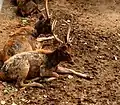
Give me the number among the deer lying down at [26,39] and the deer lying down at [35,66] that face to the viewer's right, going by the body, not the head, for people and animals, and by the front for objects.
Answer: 2

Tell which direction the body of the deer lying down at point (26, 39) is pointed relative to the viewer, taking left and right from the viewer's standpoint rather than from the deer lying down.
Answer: facing to the right of the viewer

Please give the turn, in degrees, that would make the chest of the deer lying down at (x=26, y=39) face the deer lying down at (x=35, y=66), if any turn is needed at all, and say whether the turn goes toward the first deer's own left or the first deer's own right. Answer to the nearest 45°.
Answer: approximately 90° to the first deer's own right

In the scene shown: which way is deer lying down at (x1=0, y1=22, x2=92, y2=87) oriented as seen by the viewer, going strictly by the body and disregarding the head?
to the viewer's right

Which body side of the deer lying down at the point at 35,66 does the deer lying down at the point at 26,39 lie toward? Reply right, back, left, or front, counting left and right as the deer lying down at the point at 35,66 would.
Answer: left

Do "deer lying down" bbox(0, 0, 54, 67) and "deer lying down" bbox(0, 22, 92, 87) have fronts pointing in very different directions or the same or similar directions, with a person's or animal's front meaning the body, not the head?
same or similar directions
